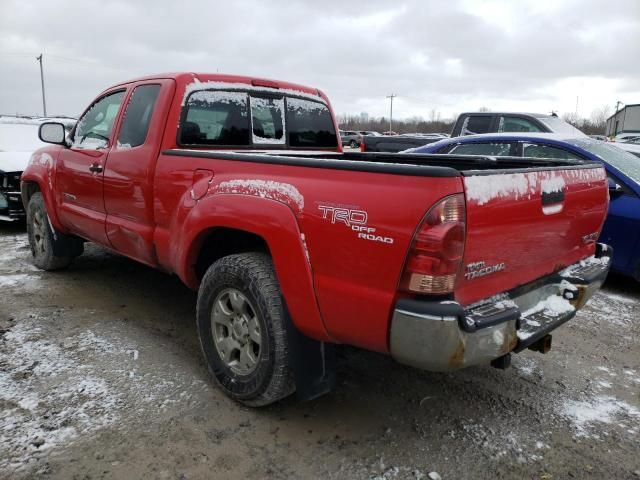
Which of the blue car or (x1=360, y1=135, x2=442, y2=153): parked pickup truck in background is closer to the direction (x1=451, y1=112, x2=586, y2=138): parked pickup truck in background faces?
the blue car

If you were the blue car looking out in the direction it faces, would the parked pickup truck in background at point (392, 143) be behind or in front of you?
behind

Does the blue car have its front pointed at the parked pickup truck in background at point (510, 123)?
no

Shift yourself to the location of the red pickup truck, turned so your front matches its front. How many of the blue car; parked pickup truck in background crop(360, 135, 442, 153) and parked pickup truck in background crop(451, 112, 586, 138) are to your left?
0

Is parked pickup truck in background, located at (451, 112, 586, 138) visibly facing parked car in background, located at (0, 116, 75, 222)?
no

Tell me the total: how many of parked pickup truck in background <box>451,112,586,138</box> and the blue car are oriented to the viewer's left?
0

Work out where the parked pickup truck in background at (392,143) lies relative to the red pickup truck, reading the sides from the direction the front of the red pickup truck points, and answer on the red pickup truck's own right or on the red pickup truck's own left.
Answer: on the red pickup truck's own right

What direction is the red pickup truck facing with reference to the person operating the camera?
facing away from the viewer and to the left of the viewer

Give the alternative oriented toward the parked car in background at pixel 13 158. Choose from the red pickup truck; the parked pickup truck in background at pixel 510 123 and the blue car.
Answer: the red pickup truck

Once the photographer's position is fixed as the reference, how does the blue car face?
facing the viewer and to the right of the viewer
